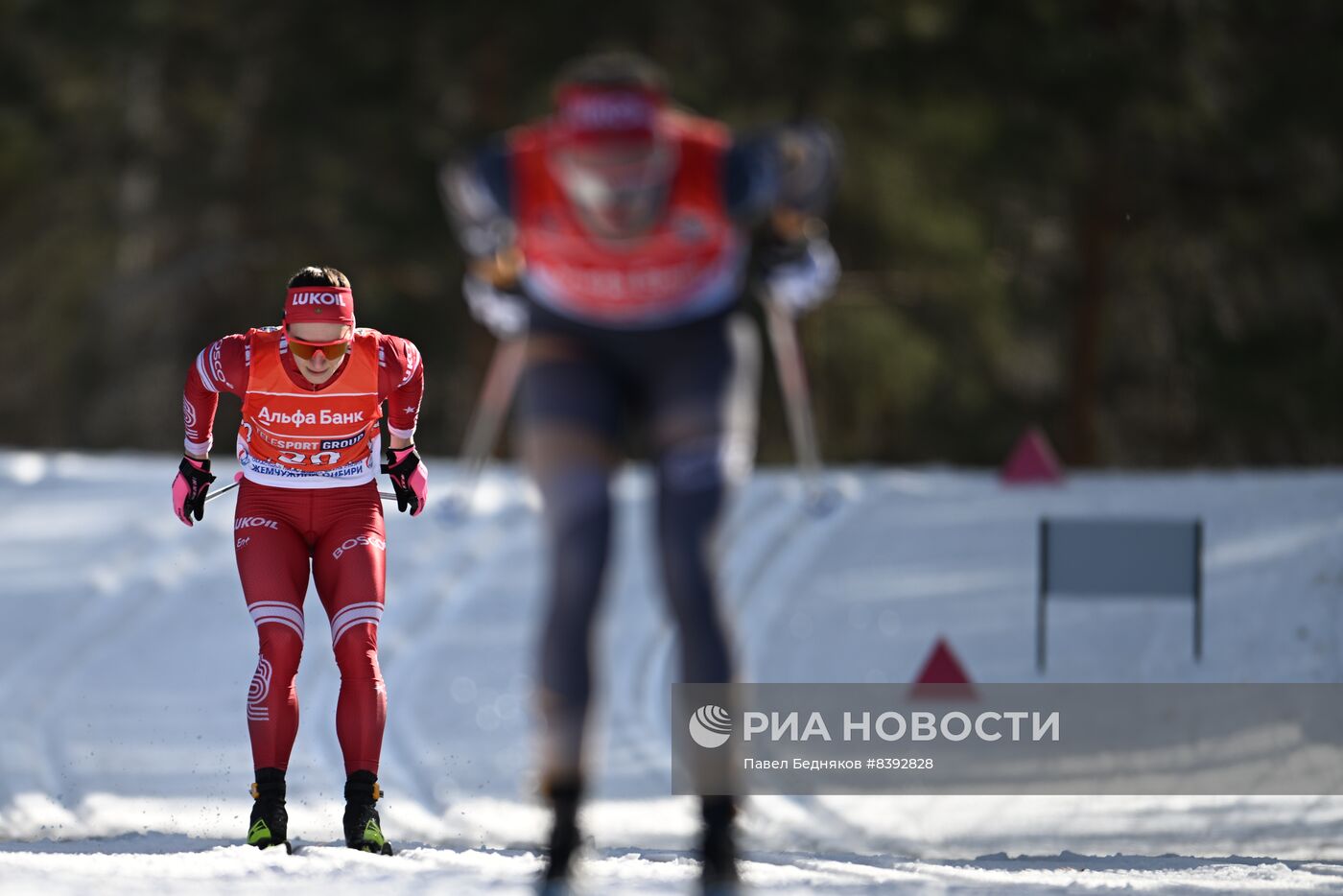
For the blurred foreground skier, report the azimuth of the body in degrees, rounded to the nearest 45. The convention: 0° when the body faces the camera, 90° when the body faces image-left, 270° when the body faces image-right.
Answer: approximately 0°

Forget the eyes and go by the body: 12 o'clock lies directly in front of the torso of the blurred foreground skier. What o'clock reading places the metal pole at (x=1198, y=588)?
The metal pole is roughly at 7 o'clock from the blurred foreground skier.

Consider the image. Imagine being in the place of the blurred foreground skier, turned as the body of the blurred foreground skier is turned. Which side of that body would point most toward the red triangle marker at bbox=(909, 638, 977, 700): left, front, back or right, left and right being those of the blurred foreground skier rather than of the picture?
back

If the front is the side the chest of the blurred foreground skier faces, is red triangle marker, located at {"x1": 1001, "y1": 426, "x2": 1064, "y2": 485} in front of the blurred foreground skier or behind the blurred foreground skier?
behind

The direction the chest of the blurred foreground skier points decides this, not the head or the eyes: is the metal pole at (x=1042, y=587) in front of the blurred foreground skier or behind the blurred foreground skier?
behind
